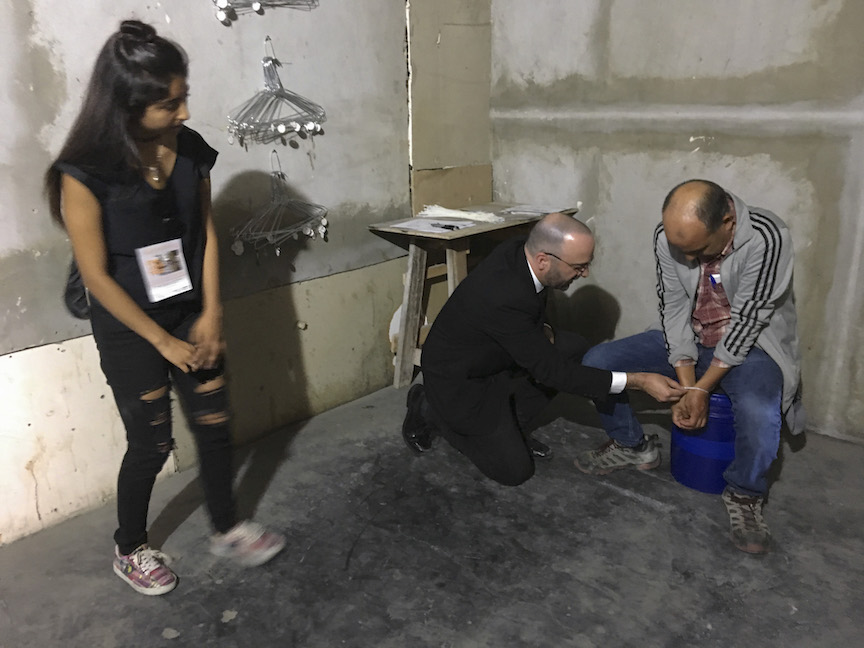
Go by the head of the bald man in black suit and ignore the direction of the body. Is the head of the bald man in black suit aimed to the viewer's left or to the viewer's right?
to the viewer's right

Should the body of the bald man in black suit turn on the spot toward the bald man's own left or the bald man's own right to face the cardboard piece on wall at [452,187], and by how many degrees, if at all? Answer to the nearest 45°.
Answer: approximately 90° to the bald man's own left

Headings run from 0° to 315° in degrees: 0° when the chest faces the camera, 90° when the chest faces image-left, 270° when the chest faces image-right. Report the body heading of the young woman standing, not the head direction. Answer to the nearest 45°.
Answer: approximately 315°

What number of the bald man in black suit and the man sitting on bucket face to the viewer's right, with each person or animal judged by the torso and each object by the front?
1

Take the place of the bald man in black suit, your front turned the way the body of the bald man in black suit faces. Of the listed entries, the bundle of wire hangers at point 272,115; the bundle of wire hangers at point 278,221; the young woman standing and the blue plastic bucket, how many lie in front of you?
1

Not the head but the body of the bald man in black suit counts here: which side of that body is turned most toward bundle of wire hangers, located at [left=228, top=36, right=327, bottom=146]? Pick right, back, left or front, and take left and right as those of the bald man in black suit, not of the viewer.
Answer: back

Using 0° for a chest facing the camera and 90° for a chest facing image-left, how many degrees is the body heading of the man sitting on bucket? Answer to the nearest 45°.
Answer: approximately 45°

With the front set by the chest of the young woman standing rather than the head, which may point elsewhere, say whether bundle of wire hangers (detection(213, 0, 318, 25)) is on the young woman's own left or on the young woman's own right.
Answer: on the young woman's own left

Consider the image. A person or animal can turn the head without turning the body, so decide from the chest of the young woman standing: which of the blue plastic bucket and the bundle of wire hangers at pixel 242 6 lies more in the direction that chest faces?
the blue plastic bucket

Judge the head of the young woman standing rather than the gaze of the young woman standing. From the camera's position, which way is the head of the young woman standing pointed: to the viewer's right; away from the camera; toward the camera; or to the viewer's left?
to the viewer's right

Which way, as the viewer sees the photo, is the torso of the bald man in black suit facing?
to the viewer's right

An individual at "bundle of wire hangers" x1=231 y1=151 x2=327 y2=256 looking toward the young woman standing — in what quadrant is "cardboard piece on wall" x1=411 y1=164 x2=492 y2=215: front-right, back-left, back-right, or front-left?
back-left

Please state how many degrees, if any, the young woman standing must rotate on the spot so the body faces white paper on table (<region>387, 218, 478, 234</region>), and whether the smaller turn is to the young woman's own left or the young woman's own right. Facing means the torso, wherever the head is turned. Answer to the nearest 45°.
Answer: approximately 90° to the young woman's own left

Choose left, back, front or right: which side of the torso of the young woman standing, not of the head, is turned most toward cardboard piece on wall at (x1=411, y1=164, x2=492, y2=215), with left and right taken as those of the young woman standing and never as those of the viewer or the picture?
left
